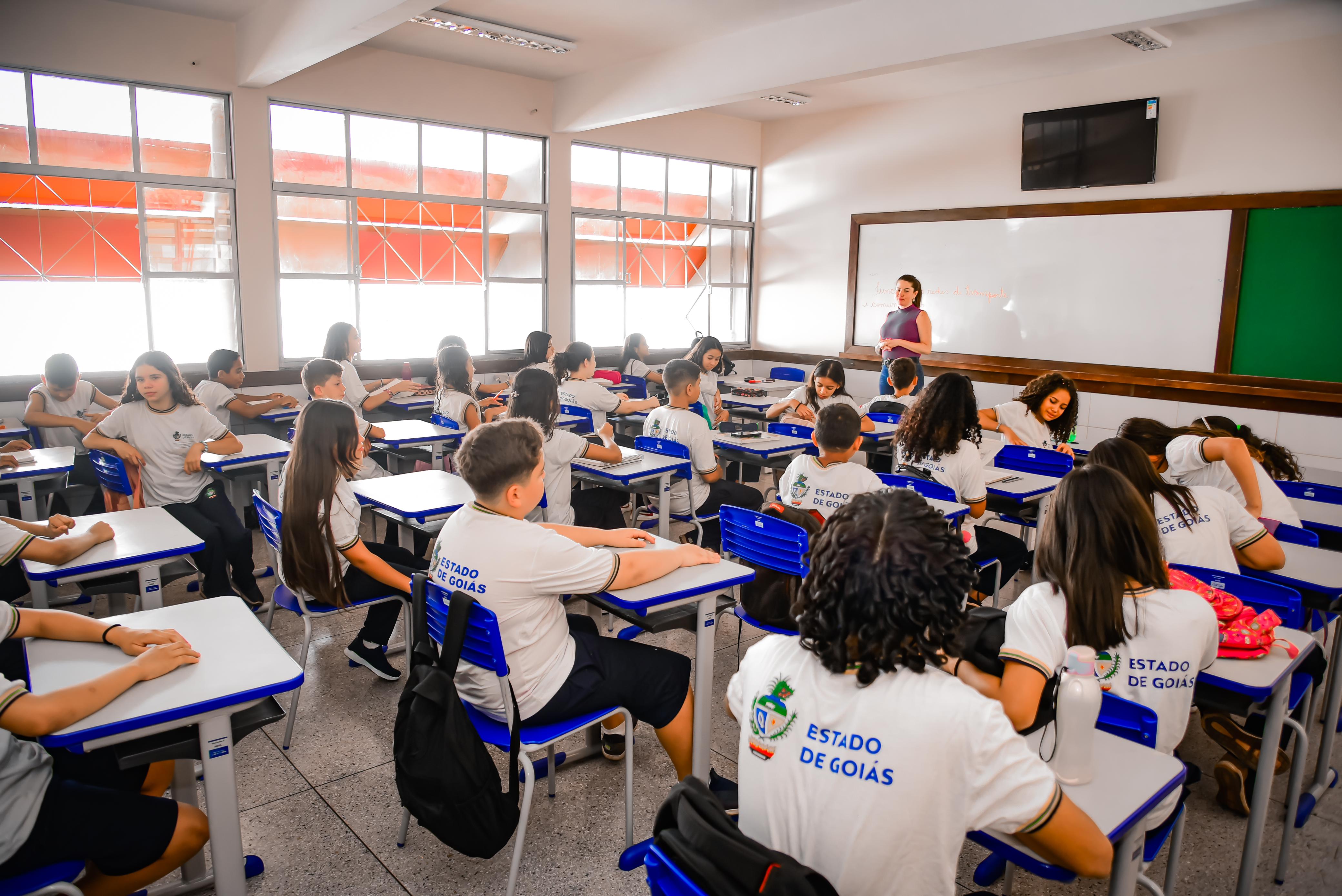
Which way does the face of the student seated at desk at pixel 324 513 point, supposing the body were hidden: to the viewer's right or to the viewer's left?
to the viewer's right

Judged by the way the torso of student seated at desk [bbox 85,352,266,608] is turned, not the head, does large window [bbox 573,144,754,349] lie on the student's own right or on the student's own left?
on the student's own left

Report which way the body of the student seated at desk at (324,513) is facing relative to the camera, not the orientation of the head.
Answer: to the viewer's right

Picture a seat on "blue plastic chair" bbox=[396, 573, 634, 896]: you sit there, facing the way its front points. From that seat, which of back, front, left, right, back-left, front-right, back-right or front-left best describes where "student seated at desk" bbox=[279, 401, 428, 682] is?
left

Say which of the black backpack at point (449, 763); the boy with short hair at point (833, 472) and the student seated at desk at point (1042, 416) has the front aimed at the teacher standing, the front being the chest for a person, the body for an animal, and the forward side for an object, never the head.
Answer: the boy with short hair

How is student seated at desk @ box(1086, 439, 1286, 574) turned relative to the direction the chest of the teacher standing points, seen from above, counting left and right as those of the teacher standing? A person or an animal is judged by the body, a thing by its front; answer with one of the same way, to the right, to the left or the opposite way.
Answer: the opposite way

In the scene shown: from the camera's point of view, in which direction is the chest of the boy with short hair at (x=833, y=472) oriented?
away from the camera

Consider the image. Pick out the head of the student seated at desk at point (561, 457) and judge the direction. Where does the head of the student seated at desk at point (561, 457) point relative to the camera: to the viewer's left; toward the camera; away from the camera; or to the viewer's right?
away from the camera

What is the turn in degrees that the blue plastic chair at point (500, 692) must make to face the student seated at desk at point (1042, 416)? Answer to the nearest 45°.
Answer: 0° — it already faces them

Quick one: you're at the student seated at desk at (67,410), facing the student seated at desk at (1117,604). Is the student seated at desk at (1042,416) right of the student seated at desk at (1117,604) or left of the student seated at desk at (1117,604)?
left

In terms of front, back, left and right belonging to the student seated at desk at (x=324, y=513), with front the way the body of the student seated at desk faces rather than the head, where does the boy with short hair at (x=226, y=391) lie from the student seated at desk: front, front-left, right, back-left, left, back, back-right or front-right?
left

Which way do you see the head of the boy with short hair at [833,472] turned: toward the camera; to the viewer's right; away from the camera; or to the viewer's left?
away from the camera

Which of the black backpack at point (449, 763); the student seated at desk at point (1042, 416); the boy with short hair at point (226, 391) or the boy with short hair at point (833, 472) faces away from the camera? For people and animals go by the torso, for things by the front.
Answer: the boy with short hair at point (833, 472)
